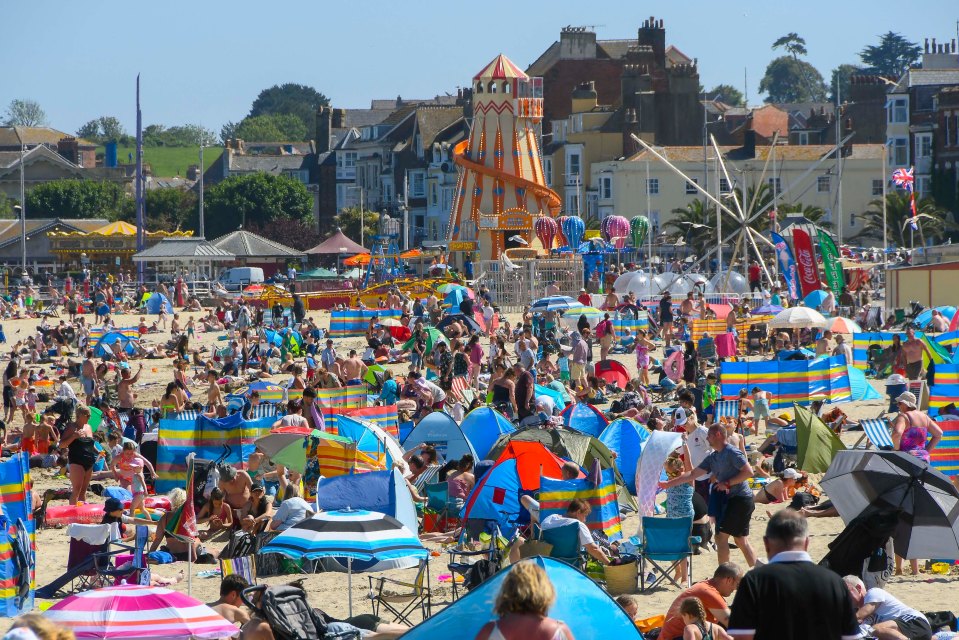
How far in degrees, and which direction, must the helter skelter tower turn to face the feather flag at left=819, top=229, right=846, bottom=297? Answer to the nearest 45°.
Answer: approximately 45° to its left

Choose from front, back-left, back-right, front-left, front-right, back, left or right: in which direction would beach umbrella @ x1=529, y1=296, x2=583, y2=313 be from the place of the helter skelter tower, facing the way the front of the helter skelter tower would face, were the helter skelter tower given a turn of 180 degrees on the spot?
back

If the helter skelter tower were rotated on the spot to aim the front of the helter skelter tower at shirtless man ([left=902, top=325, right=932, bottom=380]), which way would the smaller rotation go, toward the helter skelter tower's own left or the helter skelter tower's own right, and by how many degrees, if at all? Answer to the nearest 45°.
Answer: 0° — it already faces them

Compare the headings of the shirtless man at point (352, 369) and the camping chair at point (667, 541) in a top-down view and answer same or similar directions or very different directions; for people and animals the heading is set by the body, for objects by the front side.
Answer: same or similar directions

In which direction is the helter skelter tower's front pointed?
toward the camera

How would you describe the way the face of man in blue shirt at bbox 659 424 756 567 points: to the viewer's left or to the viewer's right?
to the viewer's left

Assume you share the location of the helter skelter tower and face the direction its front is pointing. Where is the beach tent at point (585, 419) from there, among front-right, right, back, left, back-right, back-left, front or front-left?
front

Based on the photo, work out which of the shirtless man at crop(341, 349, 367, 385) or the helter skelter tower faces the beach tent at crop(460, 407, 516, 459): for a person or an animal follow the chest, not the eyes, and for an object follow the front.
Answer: the helter skelter tower
